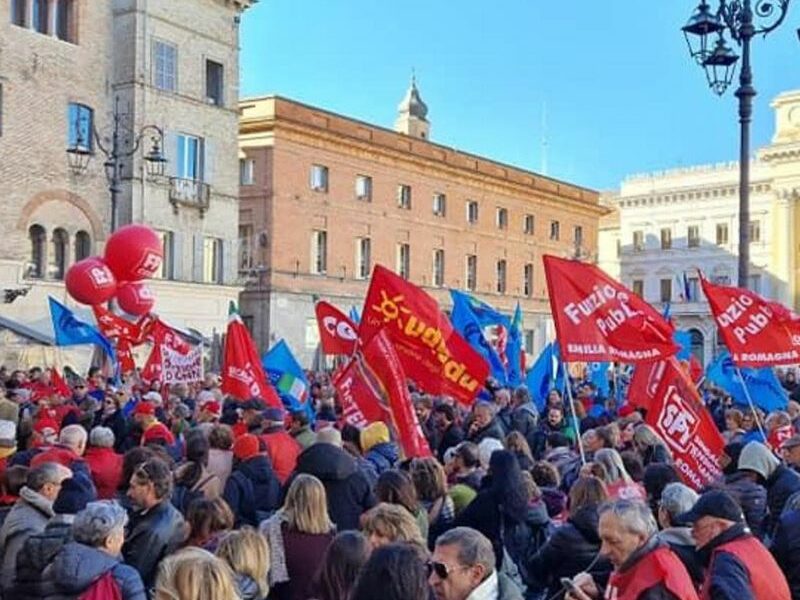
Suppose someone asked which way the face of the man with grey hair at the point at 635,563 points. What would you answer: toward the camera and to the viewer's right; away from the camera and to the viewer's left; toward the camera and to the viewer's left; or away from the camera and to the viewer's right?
toward the camera and to the viewer's left

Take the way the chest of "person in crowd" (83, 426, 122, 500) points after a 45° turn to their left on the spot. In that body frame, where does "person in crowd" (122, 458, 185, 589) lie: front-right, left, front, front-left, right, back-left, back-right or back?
back-left

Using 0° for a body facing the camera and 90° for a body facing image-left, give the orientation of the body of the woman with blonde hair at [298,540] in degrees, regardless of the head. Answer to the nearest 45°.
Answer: approximately 180°

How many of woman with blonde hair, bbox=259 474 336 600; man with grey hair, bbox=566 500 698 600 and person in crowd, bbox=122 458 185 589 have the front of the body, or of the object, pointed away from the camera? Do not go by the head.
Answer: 1

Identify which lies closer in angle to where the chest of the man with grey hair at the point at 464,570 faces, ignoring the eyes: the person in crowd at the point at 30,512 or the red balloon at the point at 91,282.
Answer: the person in crowd

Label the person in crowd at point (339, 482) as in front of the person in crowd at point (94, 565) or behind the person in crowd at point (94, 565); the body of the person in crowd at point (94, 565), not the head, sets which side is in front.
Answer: in front

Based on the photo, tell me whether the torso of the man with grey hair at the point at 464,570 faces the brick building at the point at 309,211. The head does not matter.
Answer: no

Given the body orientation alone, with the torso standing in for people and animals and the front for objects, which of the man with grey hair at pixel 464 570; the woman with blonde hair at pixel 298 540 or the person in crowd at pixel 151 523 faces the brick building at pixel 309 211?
the woman with blonde hair

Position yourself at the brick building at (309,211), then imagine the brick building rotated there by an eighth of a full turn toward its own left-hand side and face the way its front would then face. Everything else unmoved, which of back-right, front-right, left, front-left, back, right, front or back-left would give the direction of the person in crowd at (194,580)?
right

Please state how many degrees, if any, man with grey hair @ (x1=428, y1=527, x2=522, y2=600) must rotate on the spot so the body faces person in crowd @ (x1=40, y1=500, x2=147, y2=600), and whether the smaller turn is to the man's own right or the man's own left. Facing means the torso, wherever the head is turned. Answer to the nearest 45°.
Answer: approximately 45° to the man's own right
